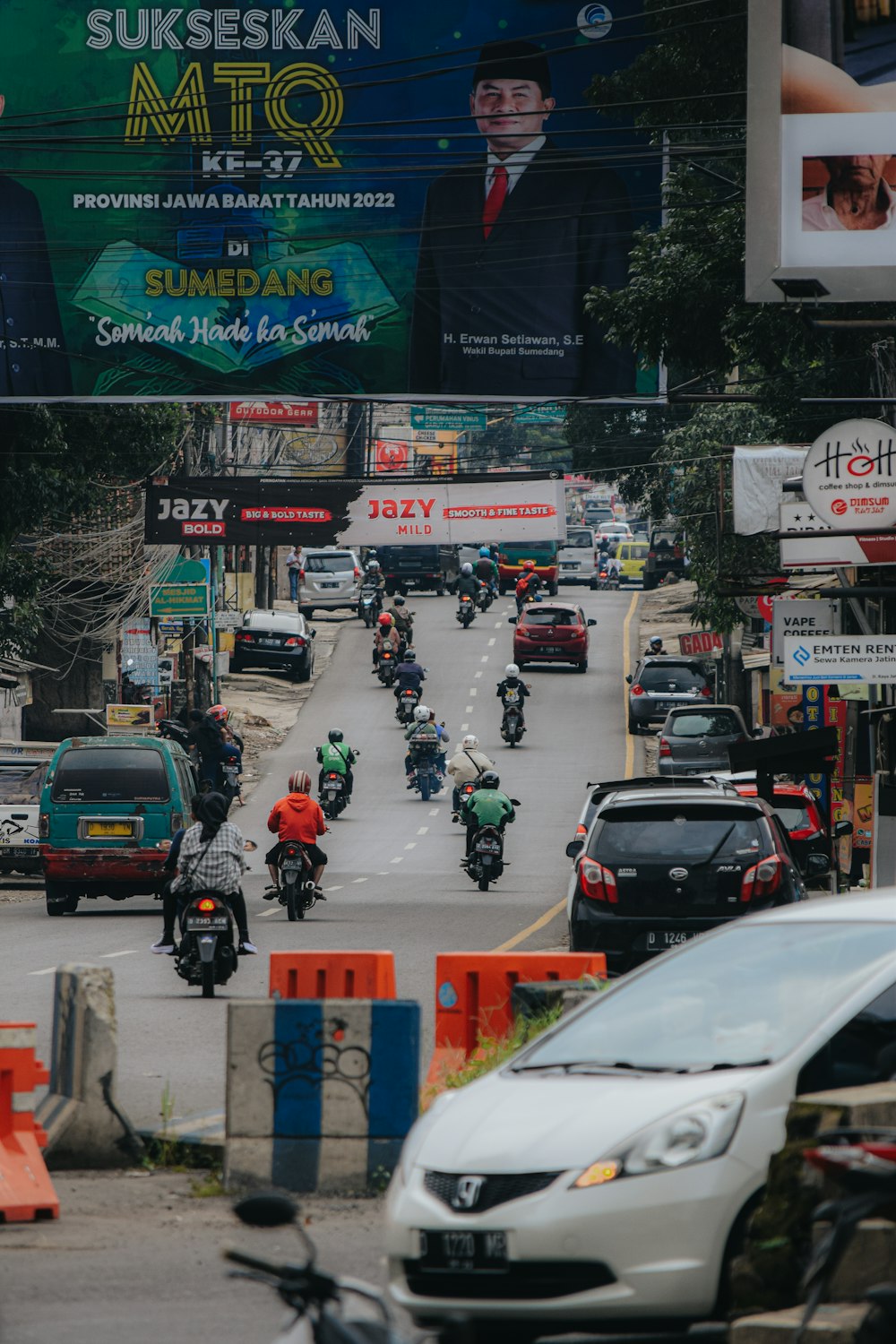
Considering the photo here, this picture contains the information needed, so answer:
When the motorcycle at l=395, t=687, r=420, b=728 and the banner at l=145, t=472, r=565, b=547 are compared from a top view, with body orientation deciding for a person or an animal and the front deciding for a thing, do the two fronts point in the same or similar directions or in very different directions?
very different directions

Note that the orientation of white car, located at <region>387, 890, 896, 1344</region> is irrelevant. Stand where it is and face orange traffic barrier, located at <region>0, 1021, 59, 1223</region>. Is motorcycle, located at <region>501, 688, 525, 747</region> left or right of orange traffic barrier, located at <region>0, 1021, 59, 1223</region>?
right

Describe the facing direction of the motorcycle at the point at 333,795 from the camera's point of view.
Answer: facing away from the viewer

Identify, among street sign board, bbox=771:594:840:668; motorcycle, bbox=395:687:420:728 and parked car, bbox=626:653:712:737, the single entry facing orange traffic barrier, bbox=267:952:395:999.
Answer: the street sign board

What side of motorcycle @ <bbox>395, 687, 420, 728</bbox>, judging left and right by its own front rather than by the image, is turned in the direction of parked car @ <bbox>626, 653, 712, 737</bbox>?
right

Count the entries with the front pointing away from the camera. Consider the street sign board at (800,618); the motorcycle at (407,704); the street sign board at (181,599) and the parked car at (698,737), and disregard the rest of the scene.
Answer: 2

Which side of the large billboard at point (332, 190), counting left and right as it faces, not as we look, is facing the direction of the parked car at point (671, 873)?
front

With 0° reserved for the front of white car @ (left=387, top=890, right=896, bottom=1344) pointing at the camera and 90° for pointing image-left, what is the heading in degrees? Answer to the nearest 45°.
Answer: approximately 45°

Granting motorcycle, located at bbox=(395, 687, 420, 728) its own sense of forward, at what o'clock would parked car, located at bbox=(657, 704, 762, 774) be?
The parked car is roughly at 5 o'clock from the motorcycle.

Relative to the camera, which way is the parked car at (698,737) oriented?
away from the camera

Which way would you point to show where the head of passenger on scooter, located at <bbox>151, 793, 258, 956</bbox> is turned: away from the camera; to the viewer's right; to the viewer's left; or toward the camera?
away from the camera

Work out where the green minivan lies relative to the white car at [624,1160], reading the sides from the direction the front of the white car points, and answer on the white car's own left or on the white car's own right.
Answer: on the white car's own right
